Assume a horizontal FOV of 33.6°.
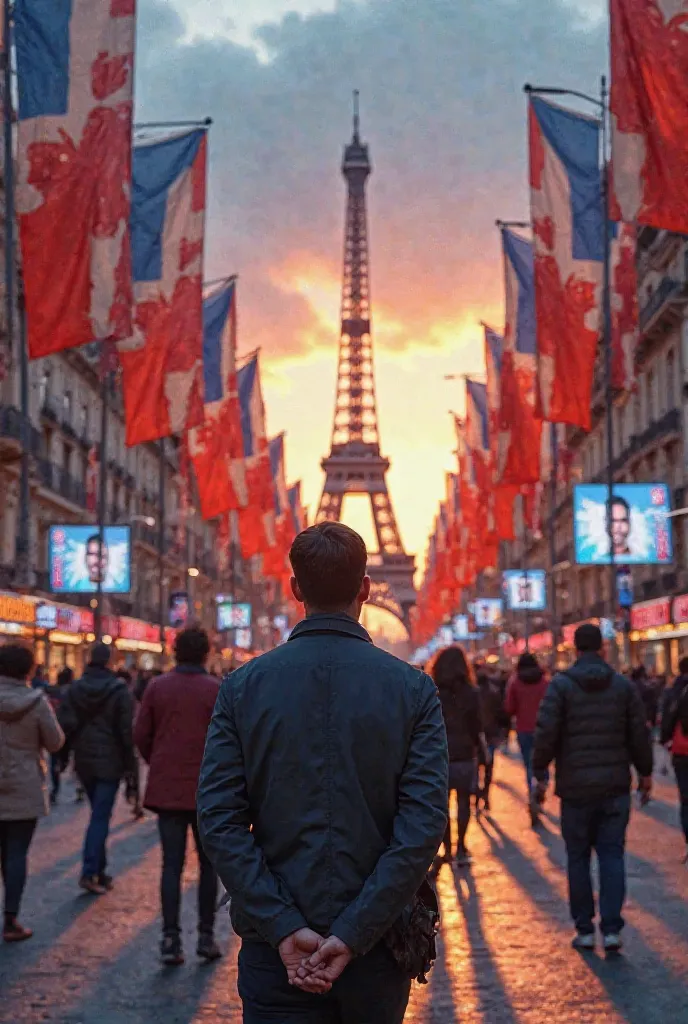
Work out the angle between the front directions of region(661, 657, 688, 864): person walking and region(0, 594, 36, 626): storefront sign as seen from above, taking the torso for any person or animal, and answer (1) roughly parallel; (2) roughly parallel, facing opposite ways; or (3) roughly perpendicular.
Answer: roughly perpendicular

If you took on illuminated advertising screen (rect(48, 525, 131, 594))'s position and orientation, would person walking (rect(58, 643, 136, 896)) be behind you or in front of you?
in front

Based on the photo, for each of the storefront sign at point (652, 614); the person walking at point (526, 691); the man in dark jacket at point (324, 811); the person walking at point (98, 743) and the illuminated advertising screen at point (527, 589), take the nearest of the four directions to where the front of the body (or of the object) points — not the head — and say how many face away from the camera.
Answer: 3

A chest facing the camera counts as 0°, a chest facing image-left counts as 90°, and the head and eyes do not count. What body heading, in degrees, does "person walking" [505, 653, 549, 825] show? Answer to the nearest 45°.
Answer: approximately 180°

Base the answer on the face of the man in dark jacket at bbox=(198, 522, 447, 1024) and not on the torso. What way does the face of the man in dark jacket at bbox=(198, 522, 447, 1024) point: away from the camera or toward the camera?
away from the camera

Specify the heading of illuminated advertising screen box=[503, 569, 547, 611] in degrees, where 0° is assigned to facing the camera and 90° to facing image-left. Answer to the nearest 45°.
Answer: approximately 0°

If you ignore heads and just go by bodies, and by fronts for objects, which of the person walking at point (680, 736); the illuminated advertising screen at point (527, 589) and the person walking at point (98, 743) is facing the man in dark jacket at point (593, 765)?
the illuminated advertising screen

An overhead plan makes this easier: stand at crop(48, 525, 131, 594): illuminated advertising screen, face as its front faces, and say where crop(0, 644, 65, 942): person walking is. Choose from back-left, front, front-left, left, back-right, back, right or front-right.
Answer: front

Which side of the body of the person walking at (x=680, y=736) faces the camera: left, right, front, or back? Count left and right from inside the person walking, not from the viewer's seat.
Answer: back

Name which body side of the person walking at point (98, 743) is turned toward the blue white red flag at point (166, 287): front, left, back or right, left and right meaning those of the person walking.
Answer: front

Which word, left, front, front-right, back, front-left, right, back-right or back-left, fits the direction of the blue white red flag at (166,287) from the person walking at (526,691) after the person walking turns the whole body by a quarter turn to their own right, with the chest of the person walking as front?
back-left

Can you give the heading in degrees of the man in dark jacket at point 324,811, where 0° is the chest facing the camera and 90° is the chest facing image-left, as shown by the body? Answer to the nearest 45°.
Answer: approximately 180°

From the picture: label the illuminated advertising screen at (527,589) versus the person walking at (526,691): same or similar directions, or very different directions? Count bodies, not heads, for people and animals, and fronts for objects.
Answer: very different directions

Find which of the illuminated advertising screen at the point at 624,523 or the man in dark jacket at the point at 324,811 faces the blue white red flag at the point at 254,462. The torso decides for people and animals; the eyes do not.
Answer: the man in dark jacket

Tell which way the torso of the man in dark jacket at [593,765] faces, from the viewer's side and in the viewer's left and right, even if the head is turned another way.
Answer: facing away from the viewer

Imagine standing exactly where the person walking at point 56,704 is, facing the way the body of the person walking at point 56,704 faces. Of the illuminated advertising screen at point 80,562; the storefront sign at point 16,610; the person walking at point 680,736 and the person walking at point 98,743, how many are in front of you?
2

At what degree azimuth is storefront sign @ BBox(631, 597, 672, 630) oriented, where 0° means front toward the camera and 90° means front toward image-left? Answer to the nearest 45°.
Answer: approximately 45°

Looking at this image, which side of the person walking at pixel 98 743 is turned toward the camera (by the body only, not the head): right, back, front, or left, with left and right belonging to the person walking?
back
